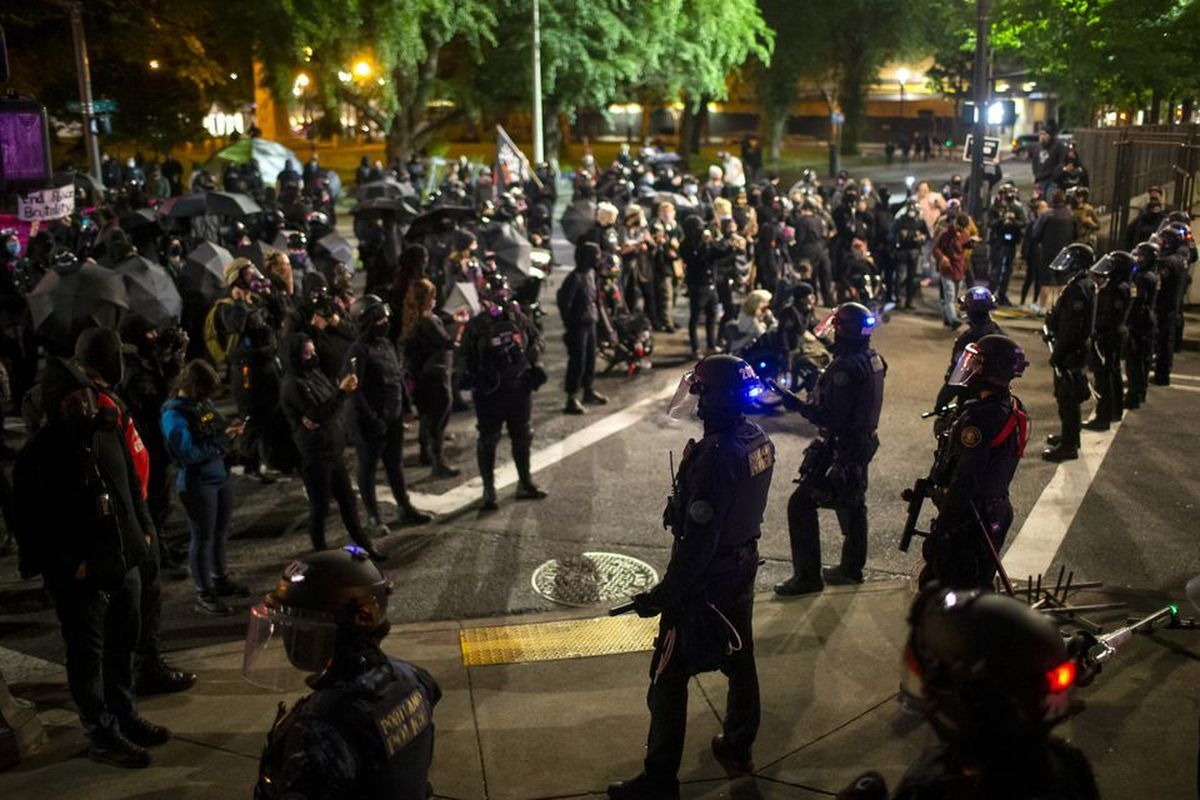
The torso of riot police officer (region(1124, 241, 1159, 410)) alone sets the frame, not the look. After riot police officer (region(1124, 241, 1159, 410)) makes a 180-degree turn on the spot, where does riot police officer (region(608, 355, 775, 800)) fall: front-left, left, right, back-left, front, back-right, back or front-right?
right

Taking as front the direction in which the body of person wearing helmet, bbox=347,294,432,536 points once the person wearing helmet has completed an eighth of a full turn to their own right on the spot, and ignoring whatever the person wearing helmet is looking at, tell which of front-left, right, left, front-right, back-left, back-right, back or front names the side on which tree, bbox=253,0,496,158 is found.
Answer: back

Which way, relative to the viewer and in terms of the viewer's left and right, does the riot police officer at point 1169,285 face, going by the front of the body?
facing to the left of the viewer

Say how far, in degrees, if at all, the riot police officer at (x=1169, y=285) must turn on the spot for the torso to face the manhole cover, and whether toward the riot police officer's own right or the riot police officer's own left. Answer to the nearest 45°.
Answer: approximately 45° to the riot police officer's own left

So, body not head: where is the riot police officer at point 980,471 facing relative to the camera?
to the viewer's left

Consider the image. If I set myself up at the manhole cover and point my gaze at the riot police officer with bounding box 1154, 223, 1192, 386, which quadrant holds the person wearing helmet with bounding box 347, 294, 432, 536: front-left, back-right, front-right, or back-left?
back-left

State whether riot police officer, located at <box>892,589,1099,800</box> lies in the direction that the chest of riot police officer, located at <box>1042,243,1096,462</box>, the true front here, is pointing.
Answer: no

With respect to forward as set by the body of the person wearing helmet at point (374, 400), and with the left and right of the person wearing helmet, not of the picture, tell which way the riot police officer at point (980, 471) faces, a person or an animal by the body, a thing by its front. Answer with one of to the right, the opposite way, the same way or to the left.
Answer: the opposite way

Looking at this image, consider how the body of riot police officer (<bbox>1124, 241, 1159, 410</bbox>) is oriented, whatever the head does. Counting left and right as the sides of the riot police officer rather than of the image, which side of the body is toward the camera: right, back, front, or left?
left

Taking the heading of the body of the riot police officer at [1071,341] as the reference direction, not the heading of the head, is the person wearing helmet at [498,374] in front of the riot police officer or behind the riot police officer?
in front

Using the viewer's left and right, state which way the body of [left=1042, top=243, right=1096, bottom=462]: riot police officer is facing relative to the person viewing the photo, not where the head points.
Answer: facing to the left of the viewer

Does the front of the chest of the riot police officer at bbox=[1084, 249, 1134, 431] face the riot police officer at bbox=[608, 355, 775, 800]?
no

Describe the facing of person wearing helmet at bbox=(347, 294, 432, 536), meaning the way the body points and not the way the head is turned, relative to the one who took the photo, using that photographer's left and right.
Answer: facing the viewer and to the right of the viewer

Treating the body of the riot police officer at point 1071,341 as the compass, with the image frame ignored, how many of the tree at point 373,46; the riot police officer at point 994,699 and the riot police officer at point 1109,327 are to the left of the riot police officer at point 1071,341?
1

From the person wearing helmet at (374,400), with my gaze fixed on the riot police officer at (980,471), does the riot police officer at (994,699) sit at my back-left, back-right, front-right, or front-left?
front-right

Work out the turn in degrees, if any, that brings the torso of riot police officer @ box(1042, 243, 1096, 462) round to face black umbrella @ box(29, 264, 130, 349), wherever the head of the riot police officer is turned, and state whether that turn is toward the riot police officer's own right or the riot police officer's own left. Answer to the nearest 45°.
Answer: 0° — they already face it

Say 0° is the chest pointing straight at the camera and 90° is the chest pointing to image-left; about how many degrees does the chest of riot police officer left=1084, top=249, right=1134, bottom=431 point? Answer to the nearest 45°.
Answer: approximately 90°

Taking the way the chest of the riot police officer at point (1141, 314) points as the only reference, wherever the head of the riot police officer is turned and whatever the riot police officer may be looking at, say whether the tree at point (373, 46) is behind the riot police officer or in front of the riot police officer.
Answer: in front
